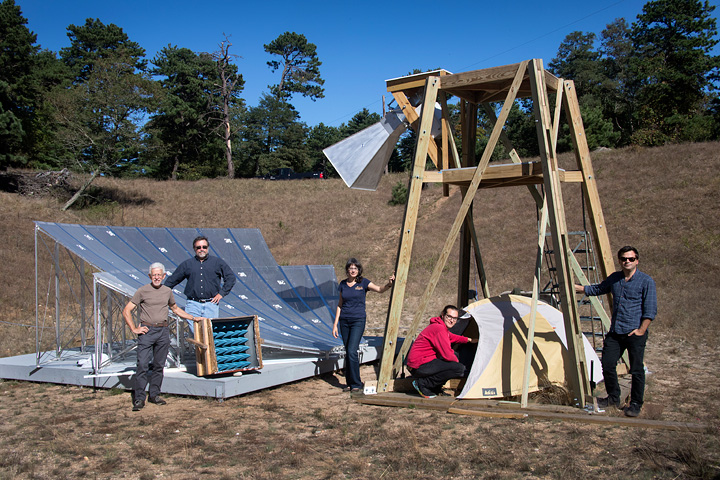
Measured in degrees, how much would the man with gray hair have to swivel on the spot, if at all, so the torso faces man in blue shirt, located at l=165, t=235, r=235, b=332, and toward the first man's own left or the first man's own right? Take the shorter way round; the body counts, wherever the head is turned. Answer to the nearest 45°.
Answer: approximately 135° to the first man's own left

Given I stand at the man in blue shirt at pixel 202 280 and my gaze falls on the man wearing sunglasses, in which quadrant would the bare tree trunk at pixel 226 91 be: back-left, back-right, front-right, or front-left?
back-left

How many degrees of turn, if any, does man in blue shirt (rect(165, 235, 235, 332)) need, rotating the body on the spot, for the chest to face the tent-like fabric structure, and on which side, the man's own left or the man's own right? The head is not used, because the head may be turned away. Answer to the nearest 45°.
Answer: approximately 90° to the man's own left

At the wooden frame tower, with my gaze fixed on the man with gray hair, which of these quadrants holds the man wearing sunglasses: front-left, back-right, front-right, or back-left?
back-left

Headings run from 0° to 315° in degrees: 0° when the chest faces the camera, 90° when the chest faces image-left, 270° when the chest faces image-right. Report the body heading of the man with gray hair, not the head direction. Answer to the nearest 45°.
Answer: approximately 0°

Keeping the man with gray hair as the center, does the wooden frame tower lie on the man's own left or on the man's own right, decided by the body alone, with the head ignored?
on the man's own left

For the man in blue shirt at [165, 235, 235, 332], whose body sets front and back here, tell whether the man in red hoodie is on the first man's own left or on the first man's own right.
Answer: on the first man's own left

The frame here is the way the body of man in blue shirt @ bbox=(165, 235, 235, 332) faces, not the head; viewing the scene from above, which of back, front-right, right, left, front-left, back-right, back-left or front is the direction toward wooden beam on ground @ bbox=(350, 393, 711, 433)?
front-left

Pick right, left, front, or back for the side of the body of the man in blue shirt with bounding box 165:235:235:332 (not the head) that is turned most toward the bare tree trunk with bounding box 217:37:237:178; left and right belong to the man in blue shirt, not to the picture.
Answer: back
